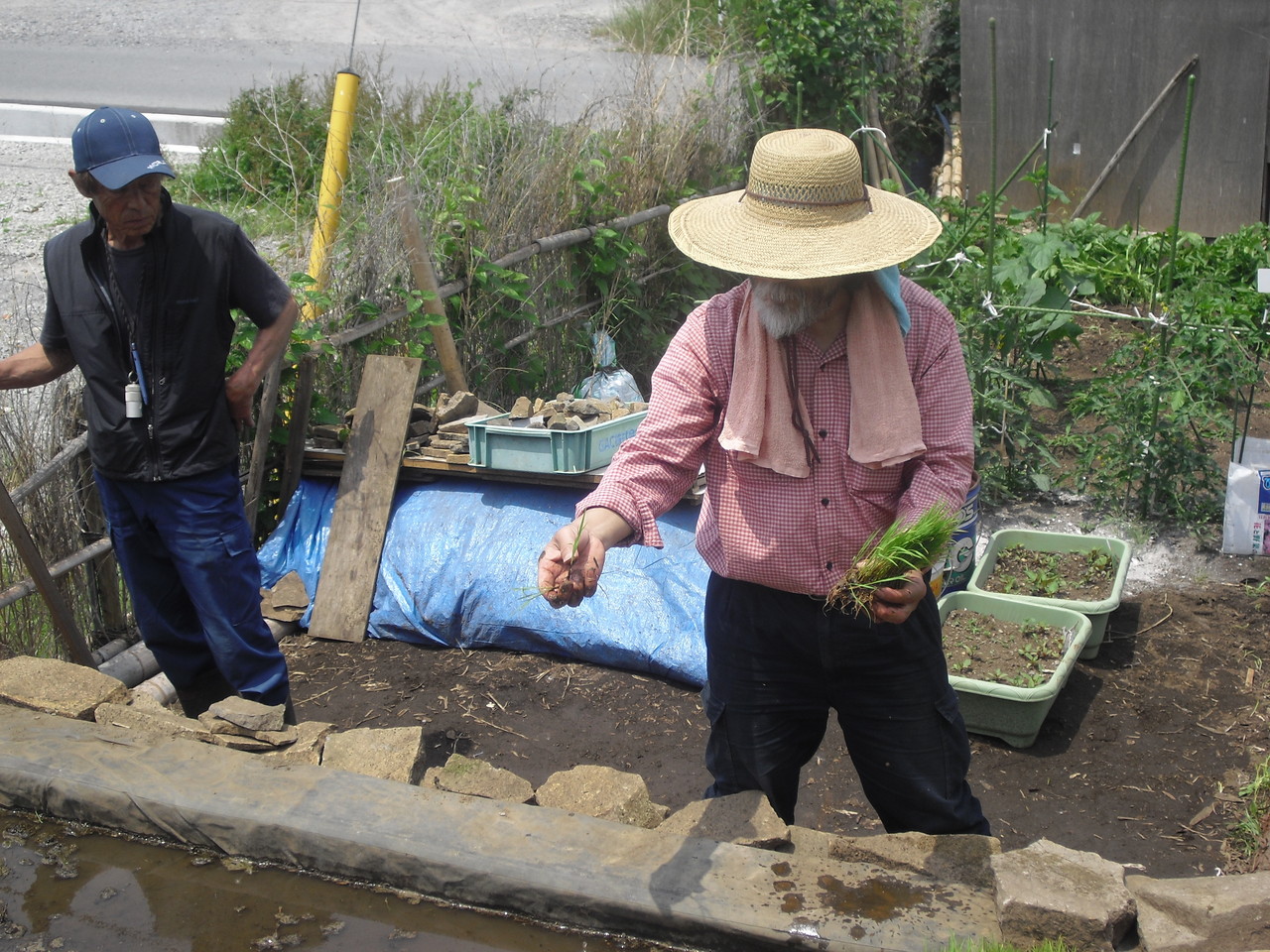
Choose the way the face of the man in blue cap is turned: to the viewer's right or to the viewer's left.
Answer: to the viewer's right

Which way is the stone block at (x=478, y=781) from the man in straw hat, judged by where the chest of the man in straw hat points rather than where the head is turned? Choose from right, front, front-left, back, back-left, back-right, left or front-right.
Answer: right

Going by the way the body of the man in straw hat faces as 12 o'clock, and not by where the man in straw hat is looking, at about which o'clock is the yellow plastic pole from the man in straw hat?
The yellow plastic pole is roughly at 5 o'clock from the man in straw hat.

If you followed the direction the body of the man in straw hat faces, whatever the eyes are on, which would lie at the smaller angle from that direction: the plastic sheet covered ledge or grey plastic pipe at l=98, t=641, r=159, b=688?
the plastic sheet covered ledge

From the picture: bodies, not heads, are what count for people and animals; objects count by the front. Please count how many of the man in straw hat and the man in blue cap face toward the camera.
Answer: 2

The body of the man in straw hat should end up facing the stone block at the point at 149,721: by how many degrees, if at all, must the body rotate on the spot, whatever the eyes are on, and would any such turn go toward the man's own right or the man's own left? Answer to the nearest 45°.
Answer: approximately 90° to the man's own right

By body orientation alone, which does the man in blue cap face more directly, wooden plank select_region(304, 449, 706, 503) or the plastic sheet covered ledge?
the plastic sheet covered ledge

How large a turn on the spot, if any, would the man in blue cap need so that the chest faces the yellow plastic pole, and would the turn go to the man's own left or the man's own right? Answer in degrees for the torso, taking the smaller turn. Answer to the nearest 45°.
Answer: approximately 180°

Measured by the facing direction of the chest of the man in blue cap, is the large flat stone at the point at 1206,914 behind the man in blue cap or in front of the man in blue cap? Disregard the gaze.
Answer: in front

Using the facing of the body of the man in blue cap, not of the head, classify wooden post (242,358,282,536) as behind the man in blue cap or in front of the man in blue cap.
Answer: behind

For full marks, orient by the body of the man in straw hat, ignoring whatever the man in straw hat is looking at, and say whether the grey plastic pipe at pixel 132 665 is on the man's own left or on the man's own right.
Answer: on the man's own right

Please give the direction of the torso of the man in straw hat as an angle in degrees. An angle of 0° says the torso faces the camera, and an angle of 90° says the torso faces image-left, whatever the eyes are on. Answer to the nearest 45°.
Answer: approximately 0°

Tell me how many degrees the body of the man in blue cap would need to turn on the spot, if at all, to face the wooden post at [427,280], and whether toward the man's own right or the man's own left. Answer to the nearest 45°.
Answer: approximately 135° to the man's own left
